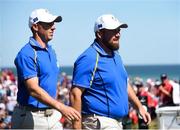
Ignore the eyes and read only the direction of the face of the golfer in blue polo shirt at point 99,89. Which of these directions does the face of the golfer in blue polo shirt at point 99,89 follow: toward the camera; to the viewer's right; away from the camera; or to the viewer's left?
to the viewer's right

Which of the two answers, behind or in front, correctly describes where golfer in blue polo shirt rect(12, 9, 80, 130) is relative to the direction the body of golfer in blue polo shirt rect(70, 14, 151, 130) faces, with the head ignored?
behind

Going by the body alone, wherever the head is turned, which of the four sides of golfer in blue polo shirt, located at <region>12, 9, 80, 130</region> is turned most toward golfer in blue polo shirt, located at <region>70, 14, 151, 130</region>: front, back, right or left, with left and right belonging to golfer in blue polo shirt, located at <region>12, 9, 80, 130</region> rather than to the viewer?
front

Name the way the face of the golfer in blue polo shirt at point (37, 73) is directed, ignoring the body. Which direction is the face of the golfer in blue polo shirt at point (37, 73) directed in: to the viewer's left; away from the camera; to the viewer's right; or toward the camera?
to the viewer's right

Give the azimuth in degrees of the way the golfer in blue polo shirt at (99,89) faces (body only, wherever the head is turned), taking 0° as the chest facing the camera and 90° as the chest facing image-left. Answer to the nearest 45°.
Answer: approximately 315°

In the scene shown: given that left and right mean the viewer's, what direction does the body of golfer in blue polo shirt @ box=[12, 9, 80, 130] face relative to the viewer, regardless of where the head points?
facing the viewer and to the right of the viewer
